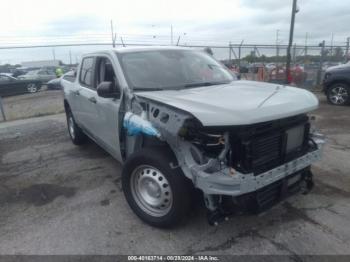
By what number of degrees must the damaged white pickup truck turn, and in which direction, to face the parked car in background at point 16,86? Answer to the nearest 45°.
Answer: approximately 180°

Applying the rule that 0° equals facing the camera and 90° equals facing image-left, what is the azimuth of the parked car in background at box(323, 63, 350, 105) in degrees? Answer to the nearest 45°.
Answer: approximately 90°

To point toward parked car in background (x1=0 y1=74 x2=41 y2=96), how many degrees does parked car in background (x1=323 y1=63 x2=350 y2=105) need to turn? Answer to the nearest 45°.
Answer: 0° — it already faces it

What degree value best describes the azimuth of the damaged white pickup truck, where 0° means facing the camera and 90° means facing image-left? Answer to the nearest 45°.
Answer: approximately 315°
